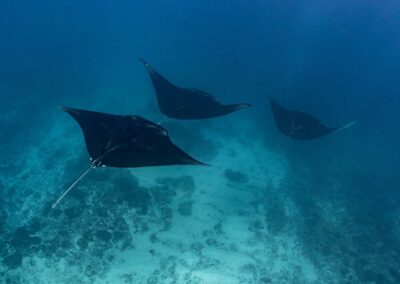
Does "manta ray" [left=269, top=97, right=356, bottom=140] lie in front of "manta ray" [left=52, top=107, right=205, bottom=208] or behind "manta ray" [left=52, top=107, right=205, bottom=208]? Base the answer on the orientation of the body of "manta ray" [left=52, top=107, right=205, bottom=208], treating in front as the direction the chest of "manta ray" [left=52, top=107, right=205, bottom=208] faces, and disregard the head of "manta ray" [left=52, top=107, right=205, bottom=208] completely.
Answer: in front

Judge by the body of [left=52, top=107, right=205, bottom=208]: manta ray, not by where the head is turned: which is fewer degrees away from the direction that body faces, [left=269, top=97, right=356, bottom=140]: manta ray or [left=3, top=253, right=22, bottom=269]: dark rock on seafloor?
the manta ray

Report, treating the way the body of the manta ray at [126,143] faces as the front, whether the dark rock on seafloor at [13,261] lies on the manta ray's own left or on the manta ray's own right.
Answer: on the manta ray's own left

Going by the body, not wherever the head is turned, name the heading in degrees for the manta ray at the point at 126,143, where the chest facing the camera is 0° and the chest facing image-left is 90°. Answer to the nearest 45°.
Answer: approximately 225°
